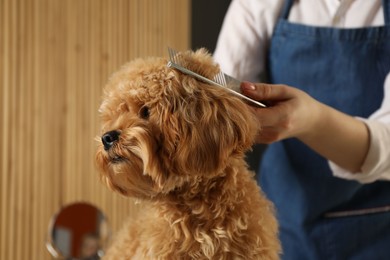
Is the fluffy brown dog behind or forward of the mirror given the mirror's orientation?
forward

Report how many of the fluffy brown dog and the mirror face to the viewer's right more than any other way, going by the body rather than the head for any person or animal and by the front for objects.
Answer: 0

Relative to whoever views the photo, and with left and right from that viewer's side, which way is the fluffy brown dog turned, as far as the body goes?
facing the viewer and to the left of the viewer

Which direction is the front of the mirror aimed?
toward the camera
